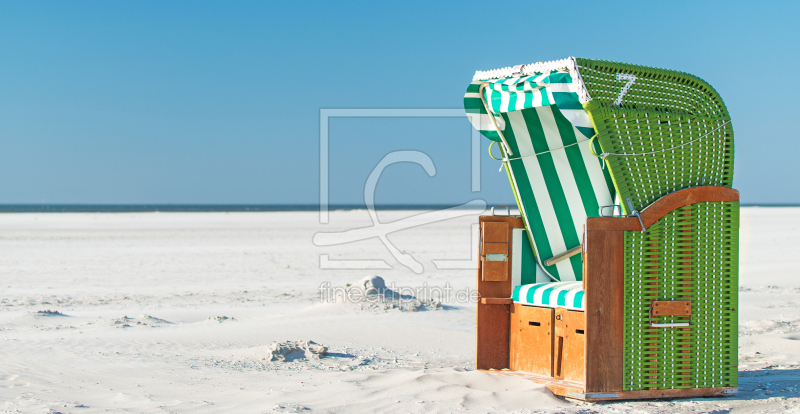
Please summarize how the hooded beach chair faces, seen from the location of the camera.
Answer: facing the viewer and to the left of the viewer
